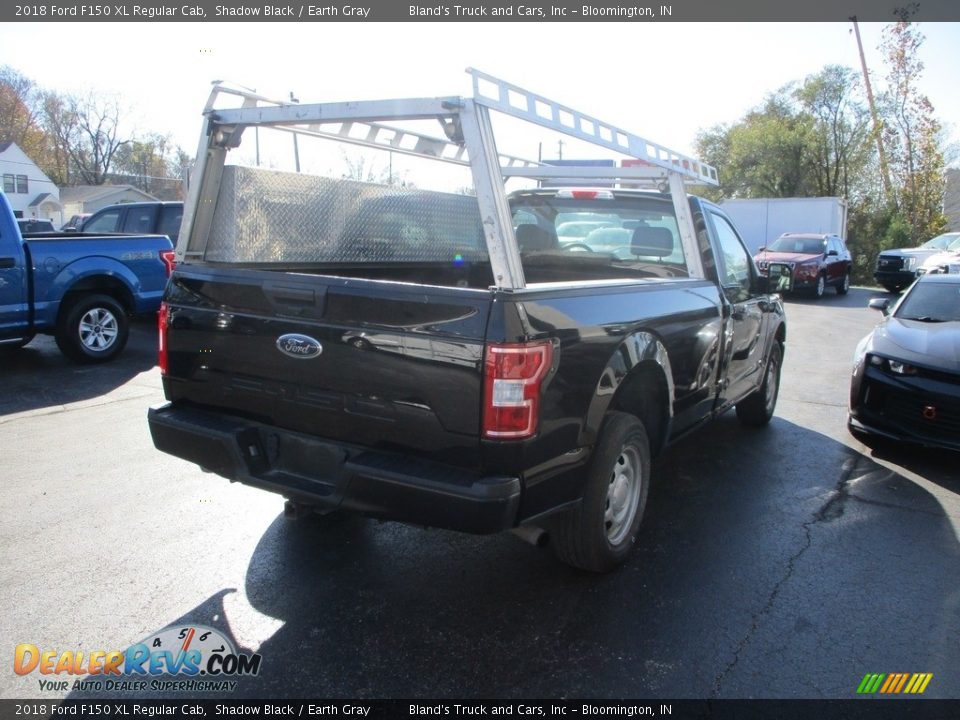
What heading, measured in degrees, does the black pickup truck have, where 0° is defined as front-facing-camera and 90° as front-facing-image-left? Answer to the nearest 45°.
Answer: approximately 225°

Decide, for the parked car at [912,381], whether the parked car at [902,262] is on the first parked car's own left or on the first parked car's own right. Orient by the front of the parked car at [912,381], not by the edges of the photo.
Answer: on the first parked car's own right

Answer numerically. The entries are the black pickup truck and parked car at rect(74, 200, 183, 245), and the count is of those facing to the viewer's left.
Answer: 1

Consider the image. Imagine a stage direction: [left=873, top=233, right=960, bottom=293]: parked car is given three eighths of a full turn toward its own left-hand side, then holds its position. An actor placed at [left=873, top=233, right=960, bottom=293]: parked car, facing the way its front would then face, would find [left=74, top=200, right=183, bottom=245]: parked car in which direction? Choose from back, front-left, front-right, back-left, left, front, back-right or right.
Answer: back-right

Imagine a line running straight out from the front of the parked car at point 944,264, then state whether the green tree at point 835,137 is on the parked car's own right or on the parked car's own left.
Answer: on the parked car's own right

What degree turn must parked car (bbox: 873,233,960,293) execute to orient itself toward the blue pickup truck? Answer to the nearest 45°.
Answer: approximately 45° to its left

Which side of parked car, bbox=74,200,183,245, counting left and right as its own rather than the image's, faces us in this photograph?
left

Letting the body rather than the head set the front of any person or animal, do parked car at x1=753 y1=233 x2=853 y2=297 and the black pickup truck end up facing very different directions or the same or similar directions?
very different directions

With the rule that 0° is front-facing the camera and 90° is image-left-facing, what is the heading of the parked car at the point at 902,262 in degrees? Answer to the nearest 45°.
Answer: approximately 45°

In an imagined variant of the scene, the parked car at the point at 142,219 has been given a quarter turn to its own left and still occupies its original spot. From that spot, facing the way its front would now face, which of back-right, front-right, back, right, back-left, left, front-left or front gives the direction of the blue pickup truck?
front

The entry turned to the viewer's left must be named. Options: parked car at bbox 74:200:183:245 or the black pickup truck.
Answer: the parked car

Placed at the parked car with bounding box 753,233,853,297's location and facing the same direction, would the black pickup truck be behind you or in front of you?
in front

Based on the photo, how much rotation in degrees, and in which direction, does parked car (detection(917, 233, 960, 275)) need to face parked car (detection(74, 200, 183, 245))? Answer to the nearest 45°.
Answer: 0° — it already faces it

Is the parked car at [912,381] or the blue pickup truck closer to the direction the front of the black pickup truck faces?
the parked car

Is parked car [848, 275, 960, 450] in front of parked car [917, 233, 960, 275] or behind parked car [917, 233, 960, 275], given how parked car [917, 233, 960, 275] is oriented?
in front
